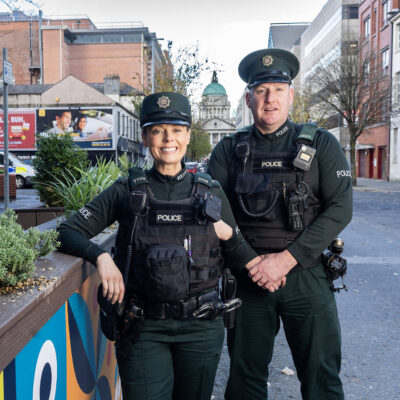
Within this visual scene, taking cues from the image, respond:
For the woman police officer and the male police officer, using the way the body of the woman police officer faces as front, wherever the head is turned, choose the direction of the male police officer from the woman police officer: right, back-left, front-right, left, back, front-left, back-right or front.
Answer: back-left

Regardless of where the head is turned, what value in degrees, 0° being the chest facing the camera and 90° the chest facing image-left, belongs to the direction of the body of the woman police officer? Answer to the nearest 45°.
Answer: approximately 0°

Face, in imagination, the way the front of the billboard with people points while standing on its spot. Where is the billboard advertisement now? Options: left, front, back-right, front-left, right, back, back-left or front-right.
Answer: right

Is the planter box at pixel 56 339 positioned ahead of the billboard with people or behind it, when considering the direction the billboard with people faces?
ahead

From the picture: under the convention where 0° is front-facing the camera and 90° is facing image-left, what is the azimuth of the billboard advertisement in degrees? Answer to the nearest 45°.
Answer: approximately 0°

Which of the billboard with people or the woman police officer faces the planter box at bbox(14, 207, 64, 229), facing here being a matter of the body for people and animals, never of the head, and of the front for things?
the billboard with people

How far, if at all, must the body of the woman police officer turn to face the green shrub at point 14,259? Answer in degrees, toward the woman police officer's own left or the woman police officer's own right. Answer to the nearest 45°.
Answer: approximately 45° to the woman police officer's own right

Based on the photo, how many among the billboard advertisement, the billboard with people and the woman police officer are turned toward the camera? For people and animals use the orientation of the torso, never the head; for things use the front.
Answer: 3

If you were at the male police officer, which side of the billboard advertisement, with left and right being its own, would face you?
front
